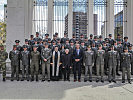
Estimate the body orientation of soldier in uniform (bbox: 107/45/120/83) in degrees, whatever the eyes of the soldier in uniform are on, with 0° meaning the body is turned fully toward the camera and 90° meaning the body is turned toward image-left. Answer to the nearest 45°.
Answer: approximately 0°

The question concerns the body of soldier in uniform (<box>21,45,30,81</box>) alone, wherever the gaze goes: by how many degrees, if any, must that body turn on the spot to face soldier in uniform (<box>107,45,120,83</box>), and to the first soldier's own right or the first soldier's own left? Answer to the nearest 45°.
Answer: approximately 90° to the first soldier's own left
